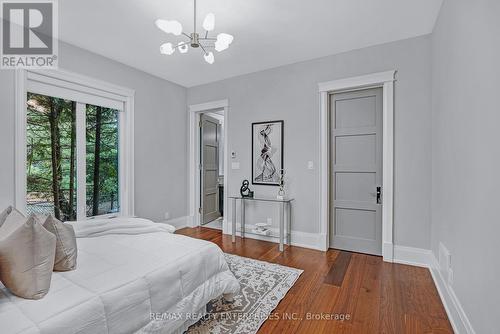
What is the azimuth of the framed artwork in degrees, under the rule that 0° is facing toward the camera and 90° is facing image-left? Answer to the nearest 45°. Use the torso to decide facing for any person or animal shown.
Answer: approximately 45°

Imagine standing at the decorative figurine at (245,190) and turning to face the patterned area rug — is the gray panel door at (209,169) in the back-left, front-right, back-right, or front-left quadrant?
back-right

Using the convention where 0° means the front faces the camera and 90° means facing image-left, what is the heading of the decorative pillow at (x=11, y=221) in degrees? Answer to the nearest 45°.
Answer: approximately 315°

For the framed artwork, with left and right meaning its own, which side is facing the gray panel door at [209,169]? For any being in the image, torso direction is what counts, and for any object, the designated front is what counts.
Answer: right

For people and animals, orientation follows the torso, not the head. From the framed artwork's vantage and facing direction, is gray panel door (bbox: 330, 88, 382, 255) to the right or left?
on its left

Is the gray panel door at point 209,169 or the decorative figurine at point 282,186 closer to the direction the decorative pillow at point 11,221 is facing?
the decorative figurine

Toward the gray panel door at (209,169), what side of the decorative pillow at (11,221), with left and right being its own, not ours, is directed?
left
